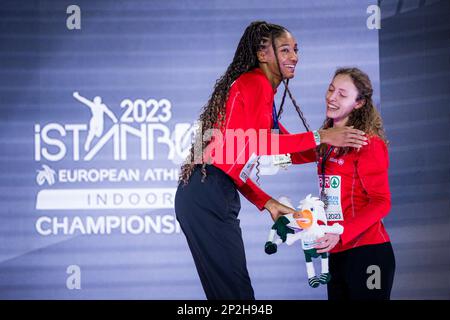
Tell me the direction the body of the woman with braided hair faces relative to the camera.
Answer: to the viewer's right
